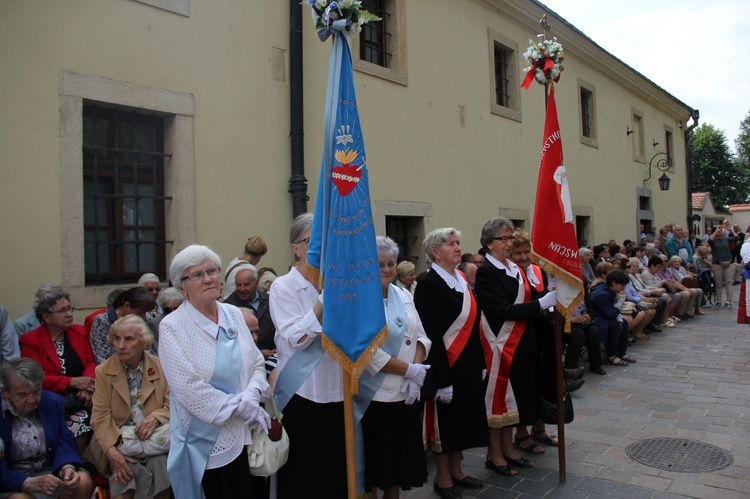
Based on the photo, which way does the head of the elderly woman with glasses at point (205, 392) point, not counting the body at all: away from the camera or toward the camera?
toward the camera

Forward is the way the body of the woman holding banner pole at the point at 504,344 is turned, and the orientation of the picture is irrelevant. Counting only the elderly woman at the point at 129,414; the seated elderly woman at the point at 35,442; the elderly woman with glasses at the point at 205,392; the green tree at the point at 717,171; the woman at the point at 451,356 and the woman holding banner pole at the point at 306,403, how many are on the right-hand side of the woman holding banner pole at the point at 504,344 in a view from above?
5

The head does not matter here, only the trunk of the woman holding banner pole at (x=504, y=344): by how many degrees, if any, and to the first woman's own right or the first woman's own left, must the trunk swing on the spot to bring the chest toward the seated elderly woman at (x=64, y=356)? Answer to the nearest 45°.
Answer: approximately 135° to the first woman's own right

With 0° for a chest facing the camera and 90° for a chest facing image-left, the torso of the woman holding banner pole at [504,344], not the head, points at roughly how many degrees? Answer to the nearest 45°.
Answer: approximately 315°

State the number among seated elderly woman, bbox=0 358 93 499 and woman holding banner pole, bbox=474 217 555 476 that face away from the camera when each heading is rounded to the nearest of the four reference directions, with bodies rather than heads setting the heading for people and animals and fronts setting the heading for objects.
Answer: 0

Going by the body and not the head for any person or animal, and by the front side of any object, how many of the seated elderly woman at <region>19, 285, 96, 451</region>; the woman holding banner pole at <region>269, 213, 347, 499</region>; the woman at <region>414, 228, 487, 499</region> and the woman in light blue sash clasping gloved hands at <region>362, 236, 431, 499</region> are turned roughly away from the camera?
0

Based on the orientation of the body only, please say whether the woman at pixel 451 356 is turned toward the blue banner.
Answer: no

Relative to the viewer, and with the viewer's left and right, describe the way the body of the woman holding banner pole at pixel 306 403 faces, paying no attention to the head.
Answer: facing the viewer and to the right of the viewer

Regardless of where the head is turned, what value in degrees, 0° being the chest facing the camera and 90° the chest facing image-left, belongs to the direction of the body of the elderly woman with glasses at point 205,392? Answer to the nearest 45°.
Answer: approximately 315°

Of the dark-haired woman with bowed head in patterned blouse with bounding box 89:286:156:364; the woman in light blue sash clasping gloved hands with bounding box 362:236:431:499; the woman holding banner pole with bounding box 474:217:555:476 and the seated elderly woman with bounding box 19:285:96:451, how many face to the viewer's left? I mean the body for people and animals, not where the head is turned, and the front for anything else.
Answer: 0

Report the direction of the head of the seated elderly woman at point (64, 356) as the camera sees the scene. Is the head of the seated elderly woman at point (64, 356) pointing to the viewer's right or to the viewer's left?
to the viewer's right

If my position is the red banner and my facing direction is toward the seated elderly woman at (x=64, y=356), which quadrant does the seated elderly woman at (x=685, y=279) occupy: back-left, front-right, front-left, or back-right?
back-right

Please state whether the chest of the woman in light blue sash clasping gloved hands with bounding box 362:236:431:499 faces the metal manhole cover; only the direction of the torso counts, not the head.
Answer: no

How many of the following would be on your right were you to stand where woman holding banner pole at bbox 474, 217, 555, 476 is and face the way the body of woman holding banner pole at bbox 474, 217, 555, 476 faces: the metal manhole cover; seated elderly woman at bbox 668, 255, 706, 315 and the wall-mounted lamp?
0

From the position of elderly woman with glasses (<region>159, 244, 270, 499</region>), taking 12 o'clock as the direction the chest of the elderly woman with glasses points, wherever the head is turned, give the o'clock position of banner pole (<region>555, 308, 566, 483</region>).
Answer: The banner pole is roughly at 10 o'clock from the elderly woman with glasses.
